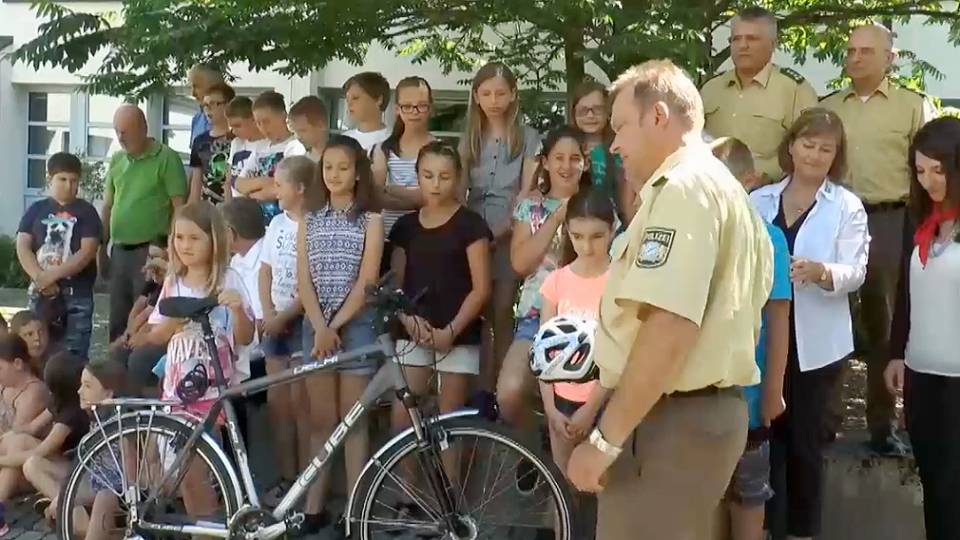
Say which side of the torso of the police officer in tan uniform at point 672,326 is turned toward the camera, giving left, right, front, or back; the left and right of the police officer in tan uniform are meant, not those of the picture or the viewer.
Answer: left

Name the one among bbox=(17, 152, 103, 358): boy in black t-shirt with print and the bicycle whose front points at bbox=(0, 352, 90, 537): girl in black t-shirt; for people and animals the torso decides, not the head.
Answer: the boy in black t-shirt with print

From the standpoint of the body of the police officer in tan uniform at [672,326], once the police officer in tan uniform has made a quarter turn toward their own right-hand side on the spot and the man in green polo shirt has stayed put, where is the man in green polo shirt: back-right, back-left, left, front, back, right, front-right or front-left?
front-left

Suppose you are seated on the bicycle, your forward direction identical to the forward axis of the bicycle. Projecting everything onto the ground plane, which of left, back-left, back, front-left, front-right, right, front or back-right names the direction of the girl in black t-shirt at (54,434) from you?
back-left

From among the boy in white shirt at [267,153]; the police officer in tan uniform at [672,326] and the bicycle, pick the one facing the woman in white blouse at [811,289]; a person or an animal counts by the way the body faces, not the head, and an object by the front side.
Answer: the bicycle

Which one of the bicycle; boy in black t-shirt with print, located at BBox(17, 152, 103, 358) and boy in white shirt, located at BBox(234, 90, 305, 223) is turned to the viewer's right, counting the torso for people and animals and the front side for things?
the bicycle

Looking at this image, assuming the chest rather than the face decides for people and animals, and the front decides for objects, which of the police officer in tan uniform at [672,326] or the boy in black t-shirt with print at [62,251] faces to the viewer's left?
the police officer in tan uniform

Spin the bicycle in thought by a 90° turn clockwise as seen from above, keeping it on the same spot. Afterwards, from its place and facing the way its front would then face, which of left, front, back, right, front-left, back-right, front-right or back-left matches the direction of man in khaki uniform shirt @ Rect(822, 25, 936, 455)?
left

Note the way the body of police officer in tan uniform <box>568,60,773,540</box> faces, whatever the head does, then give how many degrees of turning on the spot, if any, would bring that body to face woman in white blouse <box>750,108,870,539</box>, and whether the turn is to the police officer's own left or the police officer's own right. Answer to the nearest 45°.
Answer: approximately 90° to the police officer's own right

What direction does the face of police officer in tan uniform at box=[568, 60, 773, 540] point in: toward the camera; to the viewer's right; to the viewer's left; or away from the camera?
to the viewer's left

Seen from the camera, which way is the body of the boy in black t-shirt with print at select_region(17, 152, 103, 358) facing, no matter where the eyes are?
toward the camera

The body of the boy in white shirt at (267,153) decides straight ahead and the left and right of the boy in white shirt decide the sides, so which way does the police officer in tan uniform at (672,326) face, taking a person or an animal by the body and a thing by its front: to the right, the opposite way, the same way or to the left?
to the right

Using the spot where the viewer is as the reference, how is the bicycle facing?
facing to the right of the viewer

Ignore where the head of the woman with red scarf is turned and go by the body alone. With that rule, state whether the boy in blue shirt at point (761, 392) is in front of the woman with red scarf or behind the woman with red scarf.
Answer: in front

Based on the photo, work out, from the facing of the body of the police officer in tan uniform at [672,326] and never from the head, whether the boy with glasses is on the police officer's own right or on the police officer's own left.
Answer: on the police officer's own right
